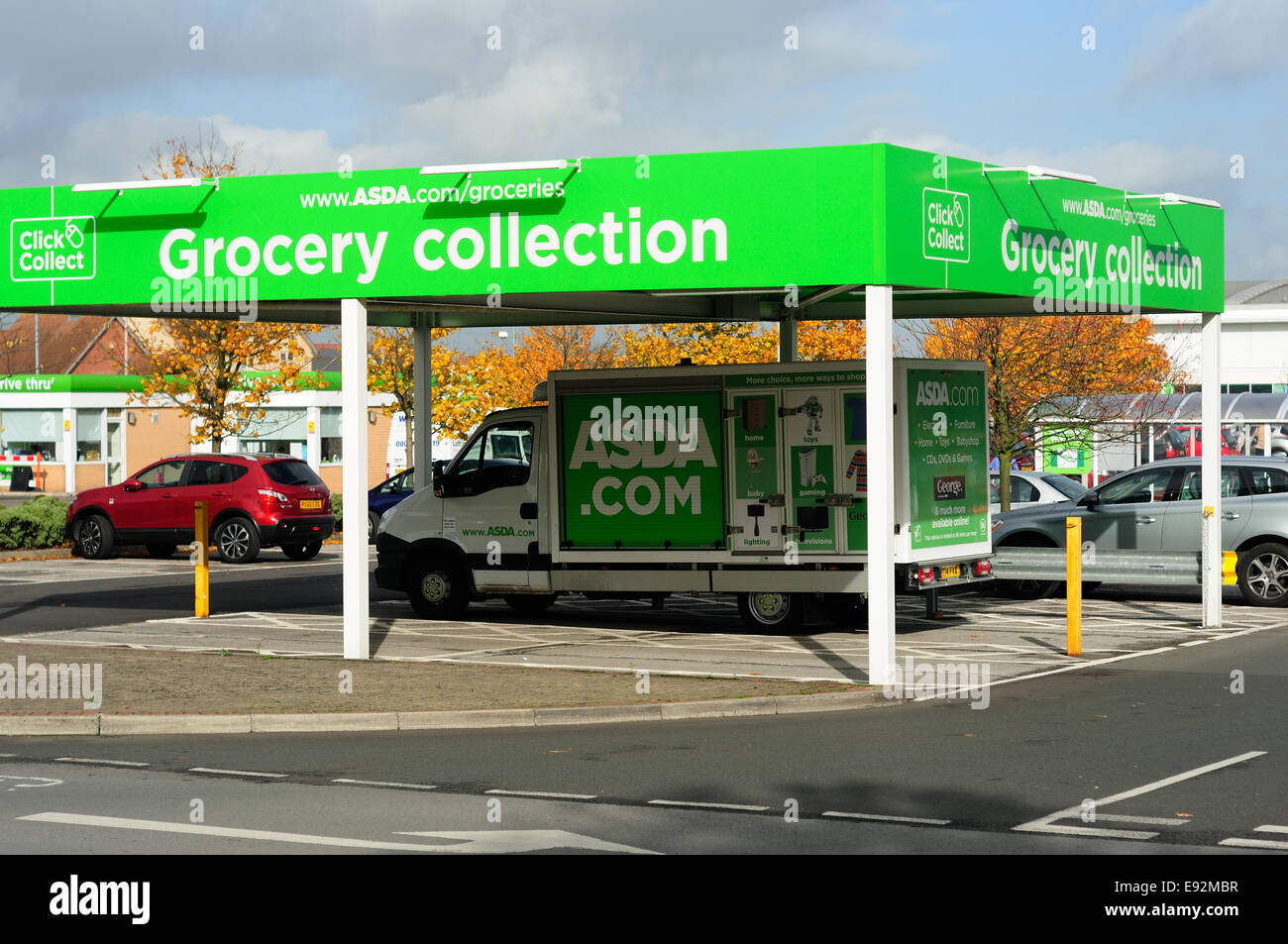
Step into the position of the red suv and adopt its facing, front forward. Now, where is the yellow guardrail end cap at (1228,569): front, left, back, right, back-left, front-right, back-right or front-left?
back

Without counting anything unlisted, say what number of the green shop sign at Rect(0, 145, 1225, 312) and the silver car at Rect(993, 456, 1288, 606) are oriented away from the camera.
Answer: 0

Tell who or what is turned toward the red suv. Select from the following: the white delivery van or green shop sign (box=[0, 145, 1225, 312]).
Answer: the white delivery van

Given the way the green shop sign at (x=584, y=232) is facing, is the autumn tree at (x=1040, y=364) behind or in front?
behind

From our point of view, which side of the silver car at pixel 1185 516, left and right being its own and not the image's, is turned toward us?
left

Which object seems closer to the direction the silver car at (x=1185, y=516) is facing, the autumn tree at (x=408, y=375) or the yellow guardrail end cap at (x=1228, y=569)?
the autumn tree

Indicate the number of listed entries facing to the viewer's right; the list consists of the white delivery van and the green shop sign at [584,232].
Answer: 0

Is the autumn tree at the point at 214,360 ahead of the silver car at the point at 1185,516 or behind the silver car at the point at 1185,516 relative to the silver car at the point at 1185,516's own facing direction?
ahead

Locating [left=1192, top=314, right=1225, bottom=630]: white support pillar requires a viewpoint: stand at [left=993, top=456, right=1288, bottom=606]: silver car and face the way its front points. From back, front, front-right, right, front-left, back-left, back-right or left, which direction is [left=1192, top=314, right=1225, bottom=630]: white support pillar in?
left

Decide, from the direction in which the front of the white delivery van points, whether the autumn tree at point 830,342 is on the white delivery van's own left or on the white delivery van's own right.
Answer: on the white delivery van's own right

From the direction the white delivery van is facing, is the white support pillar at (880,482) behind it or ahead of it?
behind

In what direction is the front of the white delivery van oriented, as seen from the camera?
facing away from the viewer and to the left of the viewer

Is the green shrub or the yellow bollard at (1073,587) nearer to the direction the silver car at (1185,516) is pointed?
the green shrub
